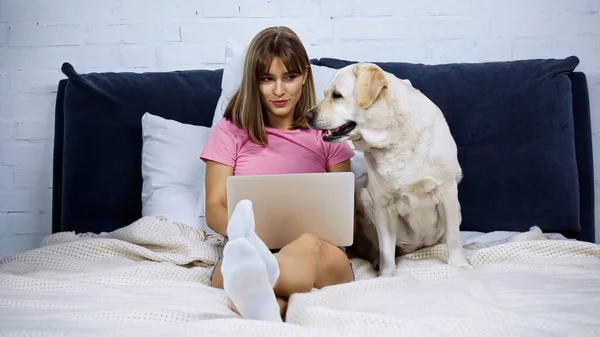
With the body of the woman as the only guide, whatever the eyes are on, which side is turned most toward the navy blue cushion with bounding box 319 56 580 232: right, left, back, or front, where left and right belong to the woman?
left

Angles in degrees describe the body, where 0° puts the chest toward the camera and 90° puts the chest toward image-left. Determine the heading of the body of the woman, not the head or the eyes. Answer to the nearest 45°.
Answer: approximately 0°

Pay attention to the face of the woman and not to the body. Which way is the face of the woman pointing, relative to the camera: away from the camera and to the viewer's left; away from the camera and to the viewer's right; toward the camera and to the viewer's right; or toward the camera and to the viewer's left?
toward the camera and to the viewer's right

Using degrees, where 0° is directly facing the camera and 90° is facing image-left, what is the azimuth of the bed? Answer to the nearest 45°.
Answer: approximately 0°
